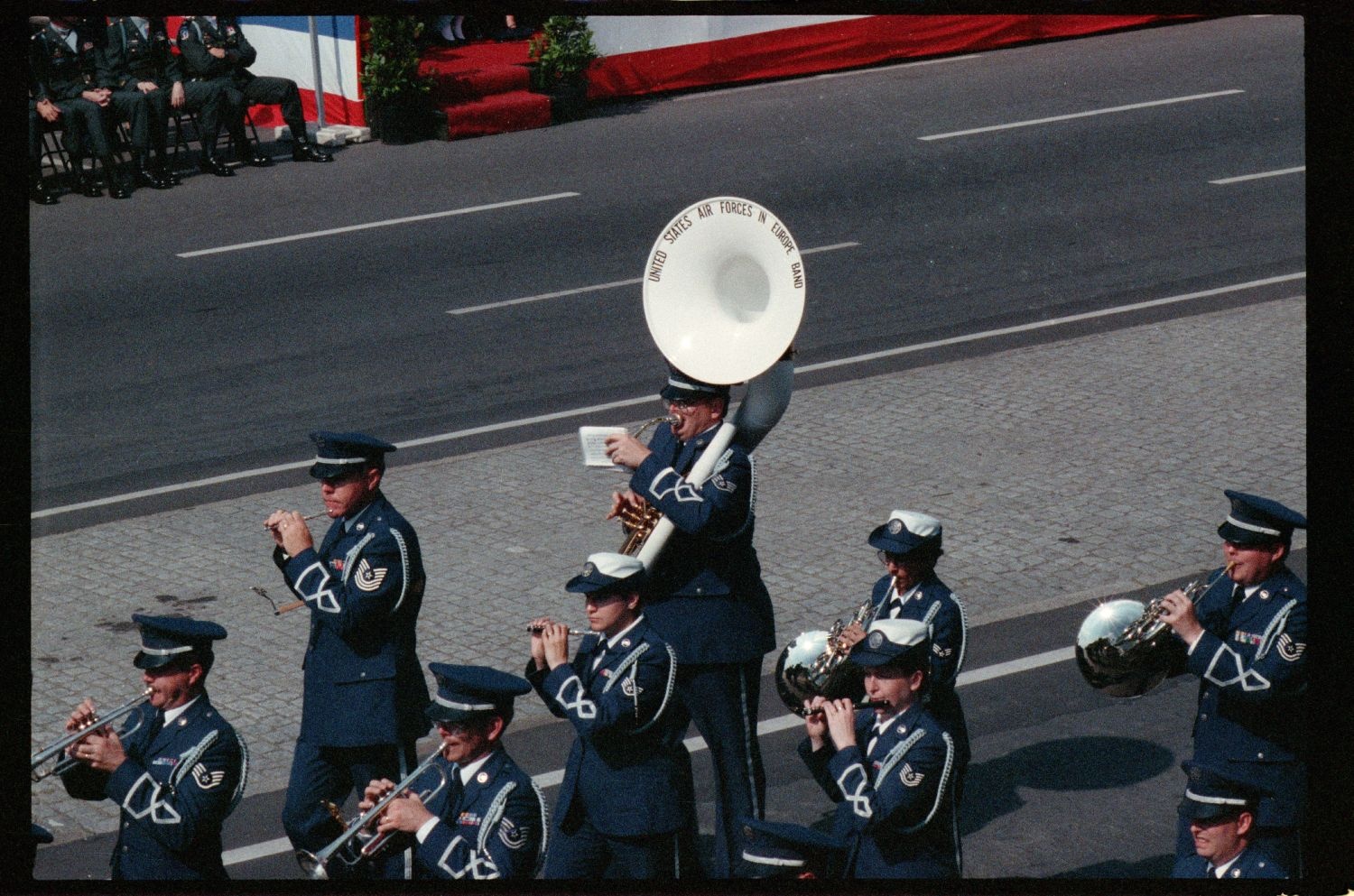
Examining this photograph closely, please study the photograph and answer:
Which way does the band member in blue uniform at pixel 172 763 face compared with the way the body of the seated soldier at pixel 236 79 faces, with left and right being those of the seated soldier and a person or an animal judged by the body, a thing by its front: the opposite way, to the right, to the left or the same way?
to the right

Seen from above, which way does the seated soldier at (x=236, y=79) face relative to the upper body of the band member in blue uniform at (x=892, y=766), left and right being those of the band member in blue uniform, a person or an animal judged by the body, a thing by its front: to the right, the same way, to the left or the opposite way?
to the left

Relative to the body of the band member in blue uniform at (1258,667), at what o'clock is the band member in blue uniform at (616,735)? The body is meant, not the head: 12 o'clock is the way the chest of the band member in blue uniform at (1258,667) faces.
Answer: the band member in blue uniform at (616,735) is roughly at 1 o'clock from the band member in blue uniform at (1258,667).

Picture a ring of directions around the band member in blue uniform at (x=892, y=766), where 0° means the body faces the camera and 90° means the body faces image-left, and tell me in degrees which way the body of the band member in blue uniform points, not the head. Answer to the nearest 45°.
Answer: approximately 45°

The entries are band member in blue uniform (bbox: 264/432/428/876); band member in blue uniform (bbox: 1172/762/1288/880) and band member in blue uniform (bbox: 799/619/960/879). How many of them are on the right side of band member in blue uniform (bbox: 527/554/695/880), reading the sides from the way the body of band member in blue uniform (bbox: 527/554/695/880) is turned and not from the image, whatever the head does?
1

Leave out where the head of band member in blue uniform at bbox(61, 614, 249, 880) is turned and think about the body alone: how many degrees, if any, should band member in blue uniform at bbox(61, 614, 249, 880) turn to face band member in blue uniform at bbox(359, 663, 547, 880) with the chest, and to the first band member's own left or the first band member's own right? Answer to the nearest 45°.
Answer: approximately 90° to the first band member's own left

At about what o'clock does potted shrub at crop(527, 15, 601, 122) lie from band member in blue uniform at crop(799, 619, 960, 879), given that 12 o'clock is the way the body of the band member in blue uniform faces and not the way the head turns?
The potted shrub is roughly at 4 o'clock from the band member in blue uniform.

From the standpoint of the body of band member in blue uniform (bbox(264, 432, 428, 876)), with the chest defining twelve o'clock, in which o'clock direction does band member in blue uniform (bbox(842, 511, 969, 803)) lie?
band member in blue uniform (bbox(842, 511, 969, 803)) is roughly at 8 o'clock from band member in blue uniform (bbox(264, 432, 428, 876)).

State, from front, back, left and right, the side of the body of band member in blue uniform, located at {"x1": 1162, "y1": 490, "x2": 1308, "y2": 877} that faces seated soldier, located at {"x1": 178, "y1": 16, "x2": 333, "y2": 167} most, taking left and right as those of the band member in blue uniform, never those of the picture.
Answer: right
